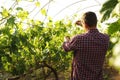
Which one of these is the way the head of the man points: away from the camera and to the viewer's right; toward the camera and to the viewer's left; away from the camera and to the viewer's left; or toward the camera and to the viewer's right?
away from the camera and to the viewer's left

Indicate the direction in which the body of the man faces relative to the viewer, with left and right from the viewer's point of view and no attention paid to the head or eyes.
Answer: facing away from the viewer and to the left of the viewer
